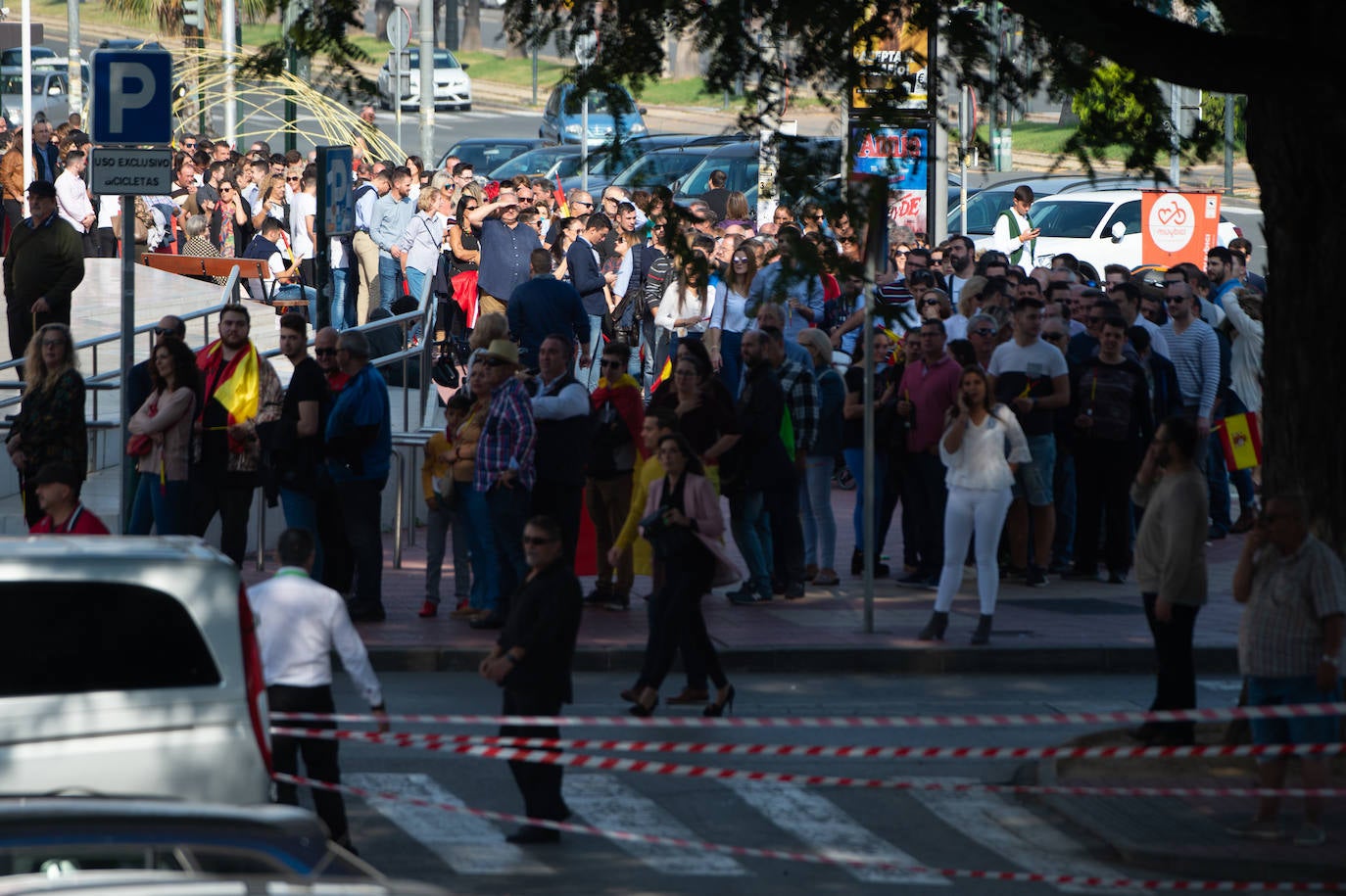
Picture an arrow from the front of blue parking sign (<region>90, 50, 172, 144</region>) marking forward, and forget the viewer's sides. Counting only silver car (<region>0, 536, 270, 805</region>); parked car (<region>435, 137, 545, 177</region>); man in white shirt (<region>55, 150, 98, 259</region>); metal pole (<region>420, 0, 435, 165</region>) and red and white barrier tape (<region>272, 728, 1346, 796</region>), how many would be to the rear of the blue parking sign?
3

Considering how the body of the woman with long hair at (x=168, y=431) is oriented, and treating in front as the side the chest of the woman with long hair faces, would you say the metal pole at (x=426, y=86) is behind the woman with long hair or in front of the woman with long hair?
behind

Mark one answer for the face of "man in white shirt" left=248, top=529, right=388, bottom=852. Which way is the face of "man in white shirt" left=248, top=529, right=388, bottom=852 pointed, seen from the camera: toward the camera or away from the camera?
away from the camera

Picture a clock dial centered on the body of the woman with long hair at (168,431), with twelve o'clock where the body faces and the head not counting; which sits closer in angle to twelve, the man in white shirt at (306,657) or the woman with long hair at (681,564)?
the man in white shirt

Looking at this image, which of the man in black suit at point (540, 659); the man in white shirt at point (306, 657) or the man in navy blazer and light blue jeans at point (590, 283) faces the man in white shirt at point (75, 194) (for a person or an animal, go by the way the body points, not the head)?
the man in white shirt at point (306, 657)

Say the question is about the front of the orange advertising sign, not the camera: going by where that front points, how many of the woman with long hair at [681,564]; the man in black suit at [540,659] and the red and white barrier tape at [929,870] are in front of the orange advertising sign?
3

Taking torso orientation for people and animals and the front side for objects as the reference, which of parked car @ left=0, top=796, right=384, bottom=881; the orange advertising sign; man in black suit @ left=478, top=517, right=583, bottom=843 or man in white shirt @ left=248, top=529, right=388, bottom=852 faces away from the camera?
the man in white shirt
